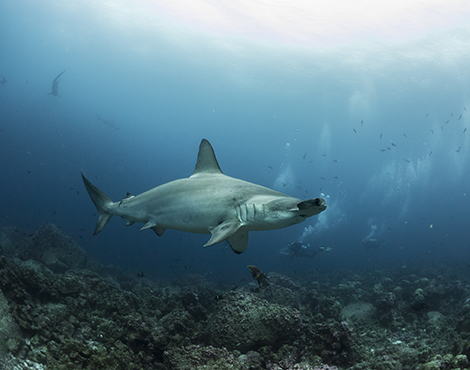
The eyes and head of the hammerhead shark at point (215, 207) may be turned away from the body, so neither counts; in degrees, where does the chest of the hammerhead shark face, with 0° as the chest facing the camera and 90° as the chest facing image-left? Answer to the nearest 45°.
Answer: approximately 270°

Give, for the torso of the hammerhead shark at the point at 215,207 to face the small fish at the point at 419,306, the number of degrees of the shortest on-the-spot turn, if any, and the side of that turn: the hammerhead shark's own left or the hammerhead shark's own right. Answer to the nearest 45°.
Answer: approximately 45° to the hammerhead shark's own left
